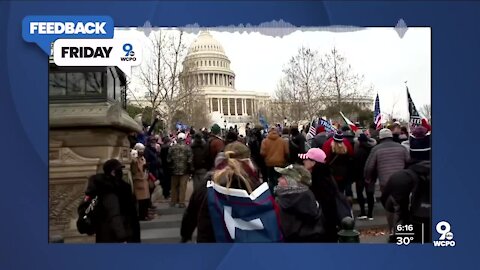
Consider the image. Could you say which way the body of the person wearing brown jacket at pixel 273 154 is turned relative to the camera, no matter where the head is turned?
away from the camera

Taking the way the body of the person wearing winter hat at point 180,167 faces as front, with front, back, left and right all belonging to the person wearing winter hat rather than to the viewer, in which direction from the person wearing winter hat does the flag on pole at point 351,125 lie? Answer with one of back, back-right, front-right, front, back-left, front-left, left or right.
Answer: right

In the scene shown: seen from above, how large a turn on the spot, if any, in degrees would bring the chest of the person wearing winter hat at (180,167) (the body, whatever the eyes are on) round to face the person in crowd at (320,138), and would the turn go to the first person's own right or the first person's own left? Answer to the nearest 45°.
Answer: approximately 90° to the first person's own right

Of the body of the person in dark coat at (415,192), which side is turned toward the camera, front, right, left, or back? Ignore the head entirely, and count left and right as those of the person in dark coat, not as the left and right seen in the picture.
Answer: back

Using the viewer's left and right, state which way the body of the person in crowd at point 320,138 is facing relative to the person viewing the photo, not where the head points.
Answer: facing away from the viewer

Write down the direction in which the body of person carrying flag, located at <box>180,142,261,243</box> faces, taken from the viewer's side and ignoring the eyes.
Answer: away from the camera

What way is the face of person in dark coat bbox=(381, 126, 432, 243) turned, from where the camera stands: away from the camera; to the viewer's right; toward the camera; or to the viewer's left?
away from the camera

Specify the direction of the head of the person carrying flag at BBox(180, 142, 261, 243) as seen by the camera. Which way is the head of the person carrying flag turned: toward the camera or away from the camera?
away from the camera
